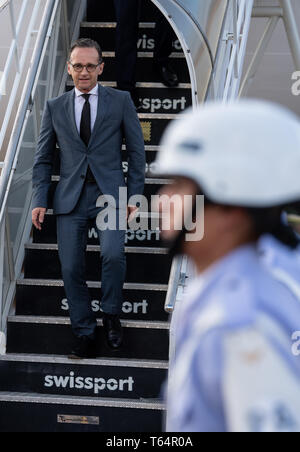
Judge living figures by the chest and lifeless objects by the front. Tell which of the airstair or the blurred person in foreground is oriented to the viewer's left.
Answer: the blurred person in foreground

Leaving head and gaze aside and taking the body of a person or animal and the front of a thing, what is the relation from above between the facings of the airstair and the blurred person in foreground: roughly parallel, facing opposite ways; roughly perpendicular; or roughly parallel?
roughly perpendicular

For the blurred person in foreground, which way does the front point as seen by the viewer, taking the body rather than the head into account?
to the viewer's left

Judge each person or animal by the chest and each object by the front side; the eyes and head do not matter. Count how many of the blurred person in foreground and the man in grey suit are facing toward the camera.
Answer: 1

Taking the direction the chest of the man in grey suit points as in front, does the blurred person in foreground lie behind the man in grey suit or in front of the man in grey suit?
in front

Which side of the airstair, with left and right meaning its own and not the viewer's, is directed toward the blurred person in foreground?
front

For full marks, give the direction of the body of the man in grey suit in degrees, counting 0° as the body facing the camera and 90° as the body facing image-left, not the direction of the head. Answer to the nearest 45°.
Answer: approximately 0°
